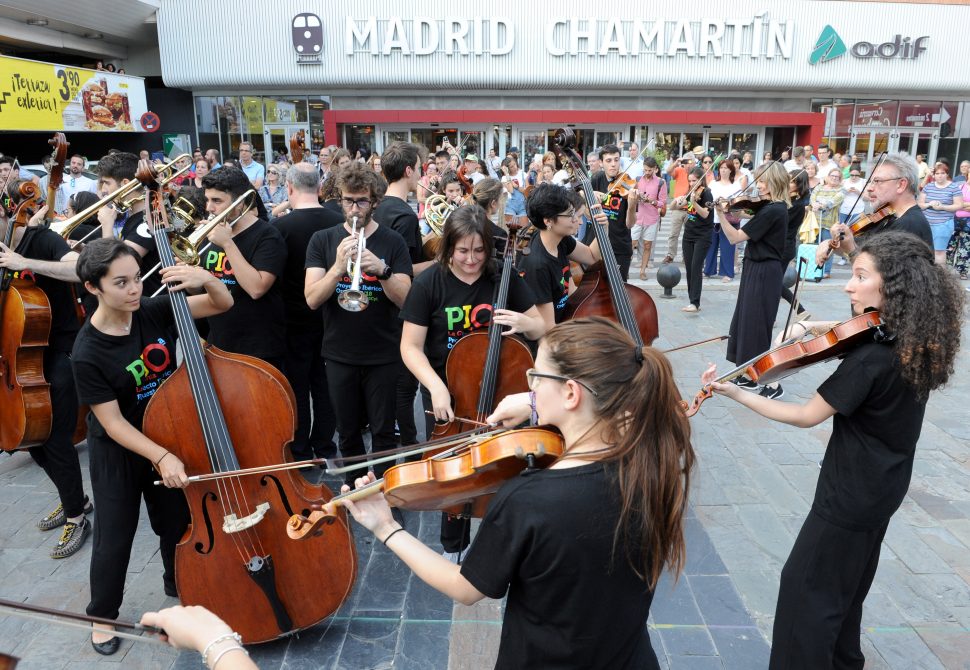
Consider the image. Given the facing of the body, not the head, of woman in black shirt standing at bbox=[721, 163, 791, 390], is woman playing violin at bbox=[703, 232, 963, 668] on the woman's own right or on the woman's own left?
on the woman's own left

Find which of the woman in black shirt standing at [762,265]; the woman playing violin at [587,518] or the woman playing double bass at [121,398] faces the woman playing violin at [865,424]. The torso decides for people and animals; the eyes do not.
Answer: the woman playing double bass

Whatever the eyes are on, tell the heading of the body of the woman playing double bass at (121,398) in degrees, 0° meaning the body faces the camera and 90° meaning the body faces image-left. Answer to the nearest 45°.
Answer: approximately 315°

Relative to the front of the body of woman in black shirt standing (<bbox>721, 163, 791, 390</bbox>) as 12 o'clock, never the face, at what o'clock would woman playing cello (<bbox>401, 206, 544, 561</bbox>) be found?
The woman playing cello is roughly at 10 o'clock from the woman in black shirt standing.

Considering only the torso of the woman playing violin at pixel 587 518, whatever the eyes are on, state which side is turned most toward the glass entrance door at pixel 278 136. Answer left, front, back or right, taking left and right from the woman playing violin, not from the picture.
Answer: front

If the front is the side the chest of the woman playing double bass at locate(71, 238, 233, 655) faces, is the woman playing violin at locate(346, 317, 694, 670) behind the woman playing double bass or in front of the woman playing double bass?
in front

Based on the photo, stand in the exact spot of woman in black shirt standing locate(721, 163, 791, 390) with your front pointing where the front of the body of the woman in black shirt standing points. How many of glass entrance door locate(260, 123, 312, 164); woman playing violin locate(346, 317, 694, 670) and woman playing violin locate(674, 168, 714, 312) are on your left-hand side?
1

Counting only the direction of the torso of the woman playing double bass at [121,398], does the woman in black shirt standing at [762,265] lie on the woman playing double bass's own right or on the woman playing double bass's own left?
on the woman playing double bass's own left

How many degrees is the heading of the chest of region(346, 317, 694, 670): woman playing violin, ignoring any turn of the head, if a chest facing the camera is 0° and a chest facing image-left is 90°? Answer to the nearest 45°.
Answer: approximately 135°

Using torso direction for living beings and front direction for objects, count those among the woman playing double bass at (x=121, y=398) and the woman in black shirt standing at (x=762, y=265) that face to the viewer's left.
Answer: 1

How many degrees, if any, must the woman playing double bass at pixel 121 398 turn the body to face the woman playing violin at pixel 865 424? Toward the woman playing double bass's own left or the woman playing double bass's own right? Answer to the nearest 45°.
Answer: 0° — they already face them

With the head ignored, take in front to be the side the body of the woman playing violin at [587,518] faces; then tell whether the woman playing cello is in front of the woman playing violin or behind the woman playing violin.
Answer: in front

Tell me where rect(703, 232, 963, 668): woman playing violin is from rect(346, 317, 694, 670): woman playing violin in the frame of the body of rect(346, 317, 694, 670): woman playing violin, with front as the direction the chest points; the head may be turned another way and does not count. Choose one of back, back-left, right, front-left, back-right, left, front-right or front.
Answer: right

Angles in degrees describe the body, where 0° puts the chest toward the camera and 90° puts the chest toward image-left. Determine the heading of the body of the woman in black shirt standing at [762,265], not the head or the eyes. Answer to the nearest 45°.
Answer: approximately 90°

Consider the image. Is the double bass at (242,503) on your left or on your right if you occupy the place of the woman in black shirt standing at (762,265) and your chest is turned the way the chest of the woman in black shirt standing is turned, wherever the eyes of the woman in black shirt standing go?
on your left
